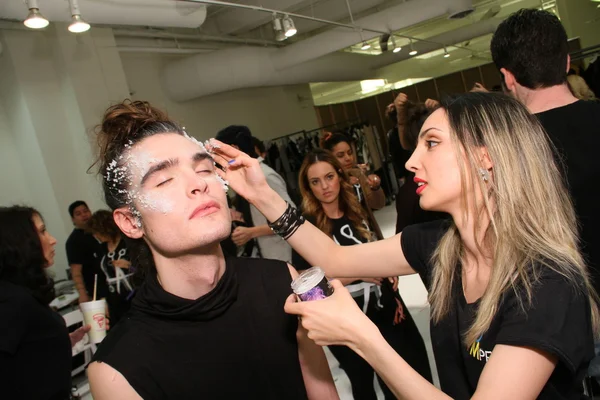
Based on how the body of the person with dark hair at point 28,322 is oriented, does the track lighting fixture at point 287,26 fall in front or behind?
in front

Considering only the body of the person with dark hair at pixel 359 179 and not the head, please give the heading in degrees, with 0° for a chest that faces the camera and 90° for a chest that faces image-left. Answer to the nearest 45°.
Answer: approximately 315°

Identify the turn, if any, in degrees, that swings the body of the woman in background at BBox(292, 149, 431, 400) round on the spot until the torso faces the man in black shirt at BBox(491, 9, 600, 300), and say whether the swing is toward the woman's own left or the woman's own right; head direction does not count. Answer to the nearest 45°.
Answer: approximately 45° to the woman's own left

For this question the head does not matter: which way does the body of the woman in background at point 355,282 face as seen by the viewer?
toward the camera

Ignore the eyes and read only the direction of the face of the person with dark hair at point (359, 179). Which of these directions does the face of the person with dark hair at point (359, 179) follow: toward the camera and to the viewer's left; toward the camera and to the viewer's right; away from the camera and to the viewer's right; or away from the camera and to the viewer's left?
toward the camera and to the viewer's right

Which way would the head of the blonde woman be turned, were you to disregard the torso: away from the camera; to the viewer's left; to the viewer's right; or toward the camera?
to the viewer's left

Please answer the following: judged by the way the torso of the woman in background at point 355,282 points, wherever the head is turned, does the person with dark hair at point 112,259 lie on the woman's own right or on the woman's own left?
on the woman's own right

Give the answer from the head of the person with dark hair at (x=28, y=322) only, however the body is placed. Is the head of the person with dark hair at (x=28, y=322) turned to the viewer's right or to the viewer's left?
to the viewer's right

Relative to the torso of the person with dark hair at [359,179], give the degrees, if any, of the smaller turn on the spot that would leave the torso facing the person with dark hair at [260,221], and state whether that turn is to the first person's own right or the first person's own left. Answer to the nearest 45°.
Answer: approximately 90° to the first person's own right

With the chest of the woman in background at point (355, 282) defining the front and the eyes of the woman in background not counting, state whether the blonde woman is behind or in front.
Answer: in front

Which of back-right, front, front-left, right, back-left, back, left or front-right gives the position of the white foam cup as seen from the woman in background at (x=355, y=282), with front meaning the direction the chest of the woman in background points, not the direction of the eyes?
right

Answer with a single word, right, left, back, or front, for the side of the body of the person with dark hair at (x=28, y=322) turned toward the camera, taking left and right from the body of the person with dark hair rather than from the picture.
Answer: right

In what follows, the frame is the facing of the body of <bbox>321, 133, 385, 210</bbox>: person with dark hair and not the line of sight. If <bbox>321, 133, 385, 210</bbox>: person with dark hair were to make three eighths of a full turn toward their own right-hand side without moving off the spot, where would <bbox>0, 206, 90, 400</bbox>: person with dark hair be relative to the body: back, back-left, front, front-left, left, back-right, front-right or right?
front-left
